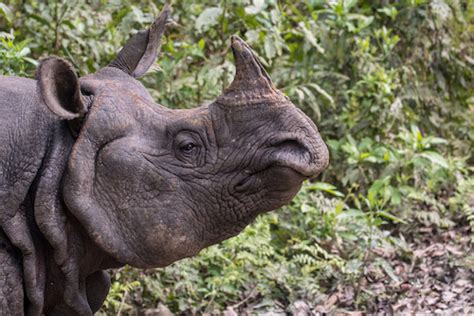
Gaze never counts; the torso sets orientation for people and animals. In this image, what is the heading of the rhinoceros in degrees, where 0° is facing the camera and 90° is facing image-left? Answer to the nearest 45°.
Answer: approximately 270°
